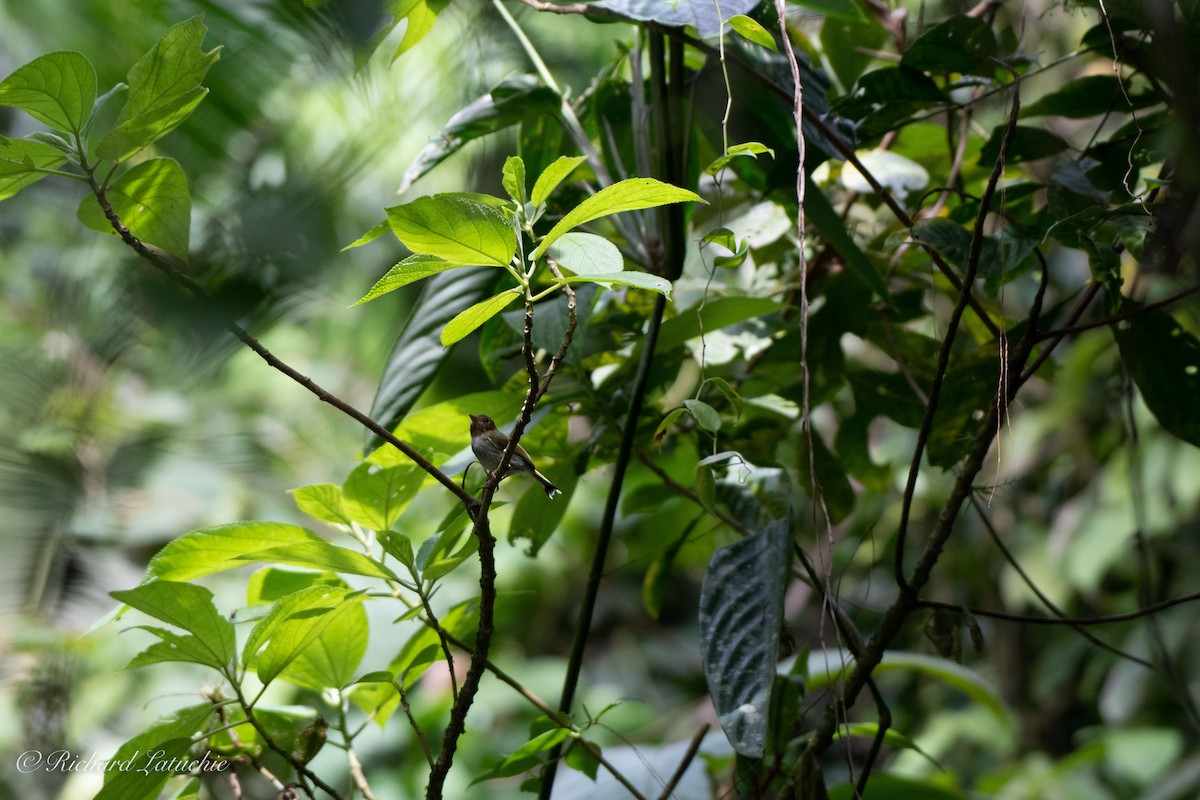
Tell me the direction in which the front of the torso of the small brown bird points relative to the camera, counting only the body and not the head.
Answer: to the viewer's left
